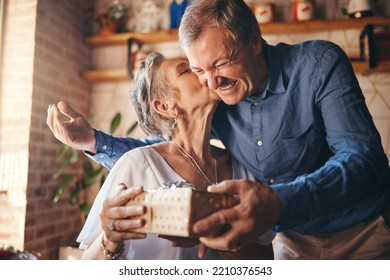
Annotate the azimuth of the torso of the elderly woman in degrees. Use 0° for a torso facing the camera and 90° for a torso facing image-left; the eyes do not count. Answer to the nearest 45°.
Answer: approximately 315°

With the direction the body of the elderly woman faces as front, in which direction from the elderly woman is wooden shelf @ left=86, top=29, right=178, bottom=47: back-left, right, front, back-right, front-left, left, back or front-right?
back-left

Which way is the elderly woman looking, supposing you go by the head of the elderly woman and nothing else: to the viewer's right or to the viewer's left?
to the viewer's right

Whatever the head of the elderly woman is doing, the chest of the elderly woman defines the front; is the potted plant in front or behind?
behind
